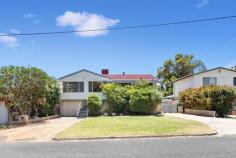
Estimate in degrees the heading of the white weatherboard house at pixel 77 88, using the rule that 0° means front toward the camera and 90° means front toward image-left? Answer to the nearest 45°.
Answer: approximately 0°

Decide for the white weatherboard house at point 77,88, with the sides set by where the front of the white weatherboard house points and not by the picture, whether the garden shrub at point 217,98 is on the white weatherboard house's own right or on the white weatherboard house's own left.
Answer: on the white weatherboard house's own left

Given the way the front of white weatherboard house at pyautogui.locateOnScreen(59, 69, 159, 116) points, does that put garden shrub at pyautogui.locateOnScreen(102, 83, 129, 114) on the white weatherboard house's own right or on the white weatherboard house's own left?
on the white weatherboard house's own left

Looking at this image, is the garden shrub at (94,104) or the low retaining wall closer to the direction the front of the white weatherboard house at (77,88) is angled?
the garden shrub

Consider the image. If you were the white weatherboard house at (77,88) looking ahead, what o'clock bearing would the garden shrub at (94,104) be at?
The garden shrub is roughly at 11 o'clock from the white weatherboard house.

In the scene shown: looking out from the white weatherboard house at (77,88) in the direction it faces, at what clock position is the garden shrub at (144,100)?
The garden shrub is roughly at 10 o'clock from the white weatherboard house.
